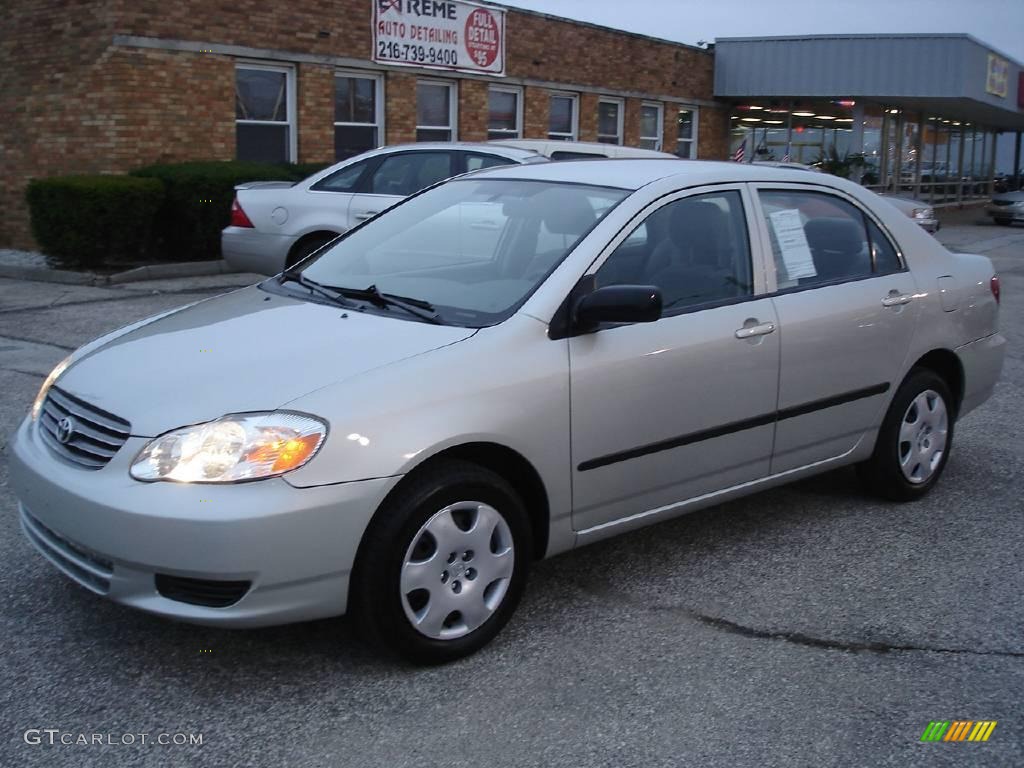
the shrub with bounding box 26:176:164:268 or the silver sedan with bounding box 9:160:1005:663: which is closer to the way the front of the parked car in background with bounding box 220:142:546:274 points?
the silver sedan

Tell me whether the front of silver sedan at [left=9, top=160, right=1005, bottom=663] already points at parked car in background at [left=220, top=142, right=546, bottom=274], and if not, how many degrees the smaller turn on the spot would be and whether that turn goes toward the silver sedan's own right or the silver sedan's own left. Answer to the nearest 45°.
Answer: approximately 135° to the silver sedan's own right

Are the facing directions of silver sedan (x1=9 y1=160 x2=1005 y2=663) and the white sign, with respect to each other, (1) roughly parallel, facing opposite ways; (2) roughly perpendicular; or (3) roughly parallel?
roughly perpendicular

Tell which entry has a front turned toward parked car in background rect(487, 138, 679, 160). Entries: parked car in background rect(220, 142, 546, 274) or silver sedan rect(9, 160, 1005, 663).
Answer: parked car in background rect(220, 142, 546, 274)

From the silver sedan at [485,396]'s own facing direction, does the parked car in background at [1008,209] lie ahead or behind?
behind

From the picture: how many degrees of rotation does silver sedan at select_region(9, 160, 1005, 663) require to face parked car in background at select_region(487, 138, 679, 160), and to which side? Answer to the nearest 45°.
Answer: approximately 135° to its right

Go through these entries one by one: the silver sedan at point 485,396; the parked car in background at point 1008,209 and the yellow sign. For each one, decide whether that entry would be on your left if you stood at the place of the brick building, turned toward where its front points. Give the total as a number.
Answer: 2

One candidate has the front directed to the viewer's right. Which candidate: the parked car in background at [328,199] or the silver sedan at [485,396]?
the parked car in background

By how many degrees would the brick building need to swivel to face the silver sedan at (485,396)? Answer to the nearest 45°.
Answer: approximately 45° to its right

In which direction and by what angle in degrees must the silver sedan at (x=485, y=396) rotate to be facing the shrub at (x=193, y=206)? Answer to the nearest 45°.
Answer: approximately 135° to its right

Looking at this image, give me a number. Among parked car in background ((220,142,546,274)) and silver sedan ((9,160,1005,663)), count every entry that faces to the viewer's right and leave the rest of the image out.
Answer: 1

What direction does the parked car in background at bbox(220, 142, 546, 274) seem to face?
to the viewer's right

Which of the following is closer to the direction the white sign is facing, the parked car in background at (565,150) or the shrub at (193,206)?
the parked car in background

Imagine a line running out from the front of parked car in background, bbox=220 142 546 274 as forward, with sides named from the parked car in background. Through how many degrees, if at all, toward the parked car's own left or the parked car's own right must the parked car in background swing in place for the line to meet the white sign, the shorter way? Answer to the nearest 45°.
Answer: approximately 90° to the parked car's own left

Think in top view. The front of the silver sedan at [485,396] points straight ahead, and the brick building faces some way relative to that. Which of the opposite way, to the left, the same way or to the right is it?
to the left
